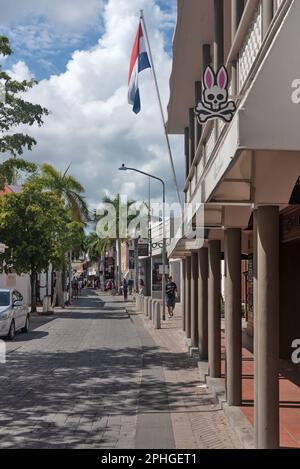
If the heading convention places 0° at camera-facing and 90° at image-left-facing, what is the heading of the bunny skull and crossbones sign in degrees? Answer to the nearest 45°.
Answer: approximately 0°

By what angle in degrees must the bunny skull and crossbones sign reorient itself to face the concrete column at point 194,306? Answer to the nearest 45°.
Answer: approximately 180°

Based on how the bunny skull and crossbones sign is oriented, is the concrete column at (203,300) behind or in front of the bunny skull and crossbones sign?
behind

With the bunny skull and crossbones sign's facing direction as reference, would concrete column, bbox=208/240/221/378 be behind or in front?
behind

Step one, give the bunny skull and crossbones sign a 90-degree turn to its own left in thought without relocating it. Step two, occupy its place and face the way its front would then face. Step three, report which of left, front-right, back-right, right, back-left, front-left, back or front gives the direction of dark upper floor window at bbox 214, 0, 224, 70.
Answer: left
